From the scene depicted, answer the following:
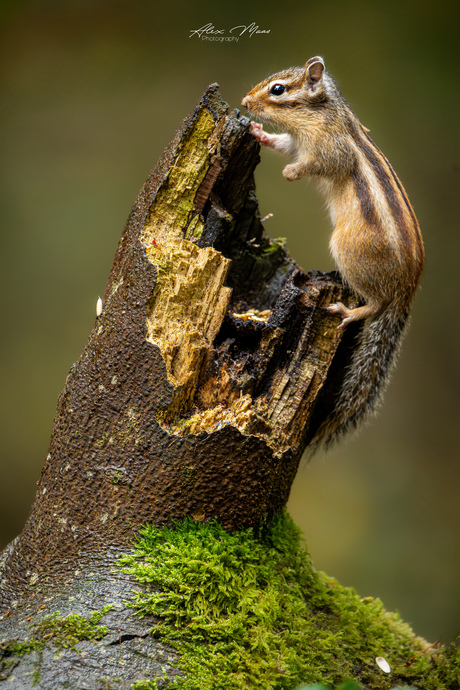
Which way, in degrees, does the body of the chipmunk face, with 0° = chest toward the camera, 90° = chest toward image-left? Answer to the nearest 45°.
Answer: approximately 90°
